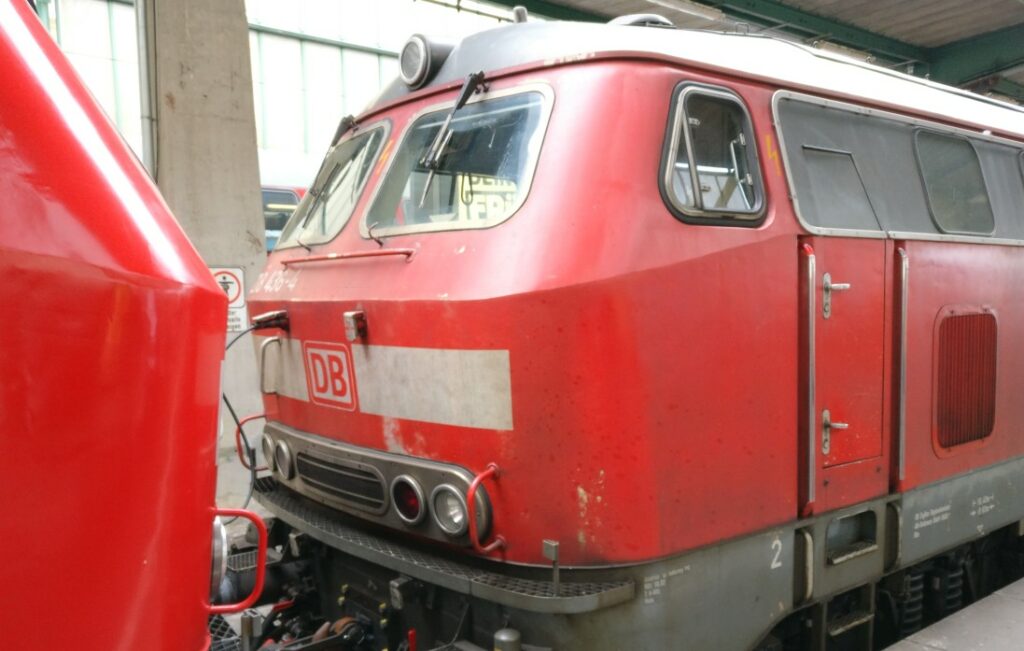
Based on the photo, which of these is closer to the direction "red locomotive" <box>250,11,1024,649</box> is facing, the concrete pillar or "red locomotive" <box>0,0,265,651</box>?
the red locomotive

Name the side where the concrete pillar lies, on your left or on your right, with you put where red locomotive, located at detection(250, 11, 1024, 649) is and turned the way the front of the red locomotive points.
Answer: on your right

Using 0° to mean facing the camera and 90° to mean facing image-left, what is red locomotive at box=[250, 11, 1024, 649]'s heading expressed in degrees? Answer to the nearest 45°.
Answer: approximately 45°

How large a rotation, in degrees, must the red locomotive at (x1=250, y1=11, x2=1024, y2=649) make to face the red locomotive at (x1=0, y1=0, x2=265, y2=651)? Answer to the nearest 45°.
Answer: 0° — it already faces it
